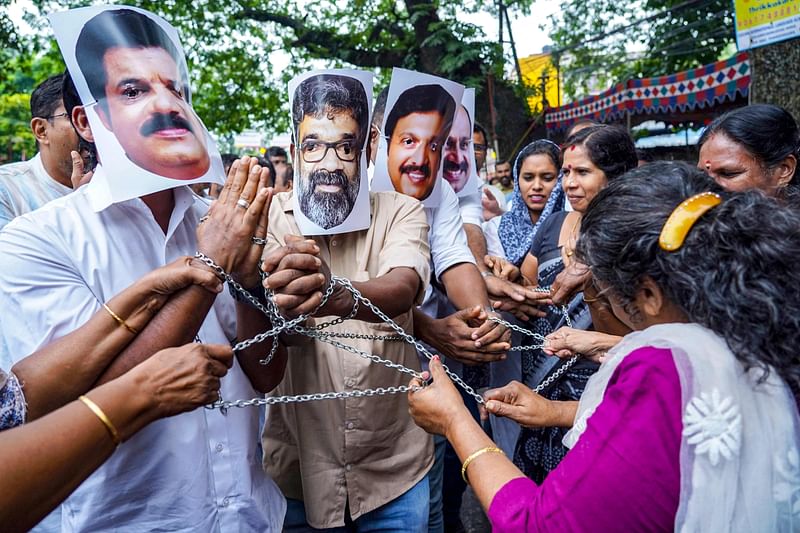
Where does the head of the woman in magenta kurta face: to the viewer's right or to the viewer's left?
to the viewer's left

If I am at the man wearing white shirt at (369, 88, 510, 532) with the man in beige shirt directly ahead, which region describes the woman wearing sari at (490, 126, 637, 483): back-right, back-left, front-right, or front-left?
back-left

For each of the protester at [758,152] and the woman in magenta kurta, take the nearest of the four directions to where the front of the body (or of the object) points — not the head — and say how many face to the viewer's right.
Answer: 0

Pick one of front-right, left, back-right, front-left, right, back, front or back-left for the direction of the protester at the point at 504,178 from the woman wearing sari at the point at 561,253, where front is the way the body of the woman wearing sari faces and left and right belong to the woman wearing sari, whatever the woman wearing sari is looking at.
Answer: back-right

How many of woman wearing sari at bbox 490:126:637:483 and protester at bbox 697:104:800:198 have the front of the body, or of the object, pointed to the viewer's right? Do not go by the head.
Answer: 0

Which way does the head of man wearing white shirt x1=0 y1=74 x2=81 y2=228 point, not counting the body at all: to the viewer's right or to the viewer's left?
to the viewer's right

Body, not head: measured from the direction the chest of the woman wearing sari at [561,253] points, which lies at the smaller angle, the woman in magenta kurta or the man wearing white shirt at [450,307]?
the man wearing white shirt

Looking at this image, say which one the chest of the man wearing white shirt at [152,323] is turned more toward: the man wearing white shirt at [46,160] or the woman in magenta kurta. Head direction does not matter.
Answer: the woman in magenta kurta

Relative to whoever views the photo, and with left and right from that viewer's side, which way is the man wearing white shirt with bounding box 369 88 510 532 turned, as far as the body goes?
facing the viewer and to the right of the viewer

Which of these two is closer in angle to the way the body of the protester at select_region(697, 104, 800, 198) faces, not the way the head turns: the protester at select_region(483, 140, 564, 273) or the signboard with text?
the protester

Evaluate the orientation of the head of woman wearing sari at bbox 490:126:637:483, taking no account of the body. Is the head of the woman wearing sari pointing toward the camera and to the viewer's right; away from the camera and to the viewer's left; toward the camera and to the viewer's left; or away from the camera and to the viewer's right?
toward the camera and to the viewer's left

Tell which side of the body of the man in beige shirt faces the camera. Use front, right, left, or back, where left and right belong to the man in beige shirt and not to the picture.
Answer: front

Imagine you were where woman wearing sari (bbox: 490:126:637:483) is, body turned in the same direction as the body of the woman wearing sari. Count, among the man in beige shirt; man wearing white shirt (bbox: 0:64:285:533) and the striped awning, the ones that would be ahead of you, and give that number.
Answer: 2

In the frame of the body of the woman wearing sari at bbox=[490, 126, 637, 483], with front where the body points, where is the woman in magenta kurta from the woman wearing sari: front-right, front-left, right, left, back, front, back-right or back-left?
front-left

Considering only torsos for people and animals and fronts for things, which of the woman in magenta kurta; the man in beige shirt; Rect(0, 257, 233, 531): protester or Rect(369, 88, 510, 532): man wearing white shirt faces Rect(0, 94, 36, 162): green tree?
the woman in magenta kurta

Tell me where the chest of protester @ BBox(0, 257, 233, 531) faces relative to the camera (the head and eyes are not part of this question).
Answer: to the viewer's right

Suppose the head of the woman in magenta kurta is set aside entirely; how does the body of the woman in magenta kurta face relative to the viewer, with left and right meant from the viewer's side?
facing away from the viewer and to the left of the viewer

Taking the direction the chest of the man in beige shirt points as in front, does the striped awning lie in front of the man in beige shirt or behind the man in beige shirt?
behind
